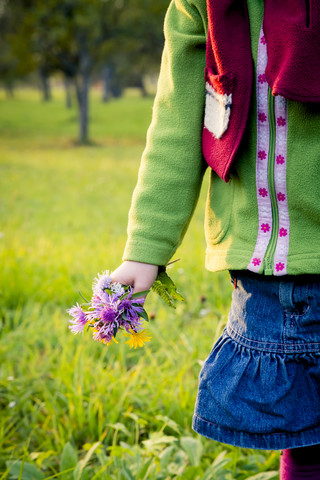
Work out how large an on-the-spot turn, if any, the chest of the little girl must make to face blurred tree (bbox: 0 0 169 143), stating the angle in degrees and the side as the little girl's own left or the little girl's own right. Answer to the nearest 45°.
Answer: approximately 180°

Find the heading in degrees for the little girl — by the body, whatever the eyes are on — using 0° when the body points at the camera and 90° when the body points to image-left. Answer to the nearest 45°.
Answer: approximately 0°
